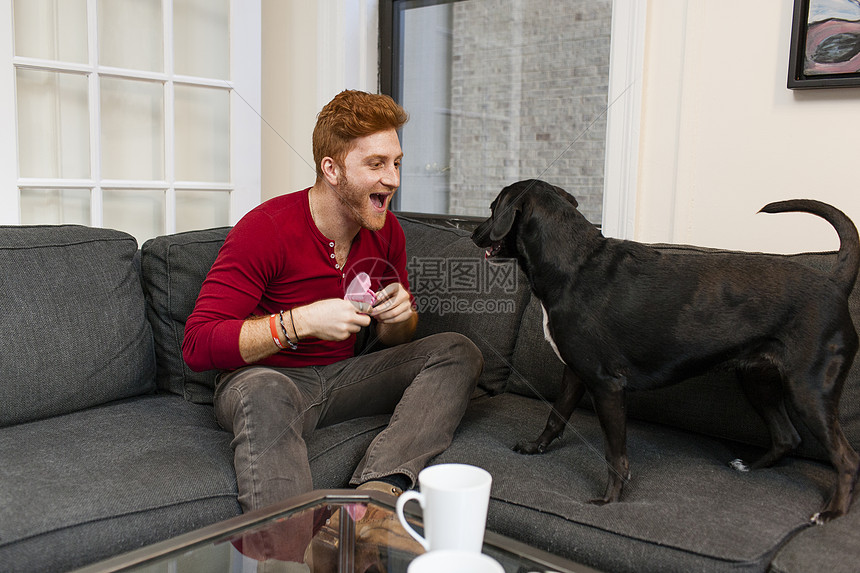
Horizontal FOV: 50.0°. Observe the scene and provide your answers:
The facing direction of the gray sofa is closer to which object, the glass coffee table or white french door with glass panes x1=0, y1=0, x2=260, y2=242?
the glass coffee table

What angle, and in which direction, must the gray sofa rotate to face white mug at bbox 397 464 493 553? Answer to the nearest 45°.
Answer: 0° — it already faces it

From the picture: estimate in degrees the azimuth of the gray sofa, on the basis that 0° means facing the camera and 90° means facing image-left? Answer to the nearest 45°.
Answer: approximately 0°

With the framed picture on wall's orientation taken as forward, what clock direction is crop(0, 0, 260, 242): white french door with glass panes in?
The white french door with glass panes is roughly at 3 o'clock from the framed picture on wall.

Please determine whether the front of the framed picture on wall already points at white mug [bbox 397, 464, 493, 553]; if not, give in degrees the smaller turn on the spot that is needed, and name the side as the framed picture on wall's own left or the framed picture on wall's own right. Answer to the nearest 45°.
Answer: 0° — it already faces it

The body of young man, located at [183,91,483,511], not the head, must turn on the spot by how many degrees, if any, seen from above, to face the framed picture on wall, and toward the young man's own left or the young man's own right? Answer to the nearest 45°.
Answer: approximately 45° to the young man's own left

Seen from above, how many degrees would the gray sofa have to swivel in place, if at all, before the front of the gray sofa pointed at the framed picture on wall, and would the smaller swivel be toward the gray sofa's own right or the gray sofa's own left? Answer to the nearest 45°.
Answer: approximately 90° to the gray sofa's own left

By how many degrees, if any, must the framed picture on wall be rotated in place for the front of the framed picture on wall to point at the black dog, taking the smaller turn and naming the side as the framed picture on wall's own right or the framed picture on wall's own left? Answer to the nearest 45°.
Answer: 0° — it already faces it

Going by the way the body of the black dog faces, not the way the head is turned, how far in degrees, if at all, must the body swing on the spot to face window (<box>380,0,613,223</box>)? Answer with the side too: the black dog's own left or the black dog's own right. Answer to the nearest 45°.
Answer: approximately 45° to the black dog's own right

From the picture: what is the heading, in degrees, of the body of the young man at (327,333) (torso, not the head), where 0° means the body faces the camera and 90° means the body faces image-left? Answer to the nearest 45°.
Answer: approximately 315°

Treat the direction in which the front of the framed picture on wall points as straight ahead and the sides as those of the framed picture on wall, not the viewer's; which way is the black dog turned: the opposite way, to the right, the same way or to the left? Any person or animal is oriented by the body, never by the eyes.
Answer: to the right

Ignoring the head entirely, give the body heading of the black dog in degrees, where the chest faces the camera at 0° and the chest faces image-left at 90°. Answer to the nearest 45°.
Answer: approximately 90°
